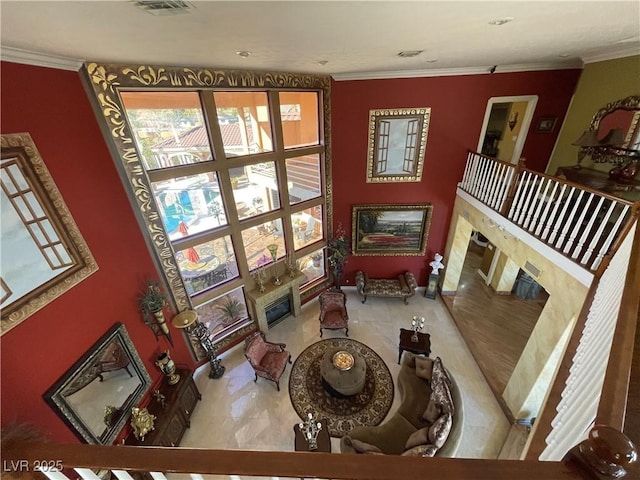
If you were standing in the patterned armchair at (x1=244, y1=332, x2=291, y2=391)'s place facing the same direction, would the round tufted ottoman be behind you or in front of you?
in front

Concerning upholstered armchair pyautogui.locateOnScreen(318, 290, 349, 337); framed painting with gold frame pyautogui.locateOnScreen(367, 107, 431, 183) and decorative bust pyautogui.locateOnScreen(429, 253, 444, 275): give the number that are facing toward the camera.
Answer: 3

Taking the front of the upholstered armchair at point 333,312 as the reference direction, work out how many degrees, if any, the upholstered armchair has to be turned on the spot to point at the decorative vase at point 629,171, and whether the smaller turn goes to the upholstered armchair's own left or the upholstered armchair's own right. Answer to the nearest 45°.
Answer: approximately 90° to the upholstered armchair's own left

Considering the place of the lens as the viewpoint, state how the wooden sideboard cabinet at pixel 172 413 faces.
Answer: facing the viewer and to the right of the viewer

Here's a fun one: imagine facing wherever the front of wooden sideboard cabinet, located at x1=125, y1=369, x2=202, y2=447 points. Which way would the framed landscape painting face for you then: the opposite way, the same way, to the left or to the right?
to the right

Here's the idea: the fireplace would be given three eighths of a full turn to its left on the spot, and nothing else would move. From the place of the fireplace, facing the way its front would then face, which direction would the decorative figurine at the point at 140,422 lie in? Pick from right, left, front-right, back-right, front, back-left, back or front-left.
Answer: back-left

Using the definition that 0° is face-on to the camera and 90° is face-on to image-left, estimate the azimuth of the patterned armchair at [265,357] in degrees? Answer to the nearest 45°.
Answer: approximately 315°

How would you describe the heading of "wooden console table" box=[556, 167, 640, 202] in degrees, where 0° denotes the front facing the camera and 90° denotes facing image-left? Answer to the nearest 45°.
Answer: approximately 45°

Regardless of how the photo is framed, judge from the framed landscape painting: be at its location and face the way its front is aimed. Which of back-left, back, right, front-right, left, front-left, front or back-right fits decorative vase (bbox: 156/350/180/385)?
front-right
